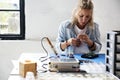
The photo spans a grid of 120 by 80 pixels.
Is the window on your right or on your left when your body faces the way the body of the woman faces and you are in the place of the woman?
on your right

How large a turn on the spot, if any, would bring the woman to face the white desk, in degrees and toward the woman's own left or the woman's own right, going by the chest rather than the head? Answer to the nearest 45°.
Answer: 0° — they already face it

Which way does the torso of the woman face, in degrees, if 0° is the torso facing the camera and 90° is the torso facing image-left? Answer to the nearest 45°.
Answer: approximately 0°

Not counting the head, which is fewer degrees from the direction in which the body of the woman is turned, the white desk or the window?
the white desk

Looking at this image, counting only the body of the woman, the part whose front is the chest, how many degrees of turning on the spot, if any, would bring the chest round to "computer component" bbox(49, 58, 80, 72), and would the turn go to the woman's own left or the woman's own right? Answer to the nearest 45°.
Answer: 0° — they already face it
